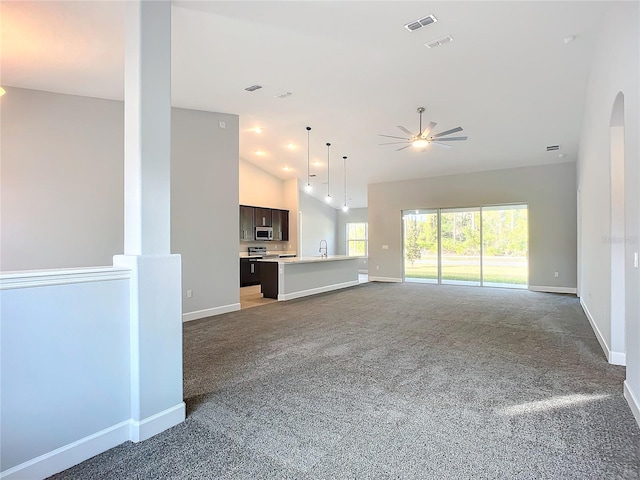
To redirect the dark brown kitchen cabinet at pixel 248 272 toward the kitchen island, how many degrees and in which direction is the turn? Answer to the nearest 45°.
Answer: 0° — it already faces it

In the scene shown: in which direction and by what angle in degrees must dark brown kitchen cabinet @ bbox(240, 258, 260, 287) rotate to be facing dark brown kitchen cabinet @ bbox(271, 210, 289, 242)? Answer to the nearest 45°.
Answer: approximately 90° to its left

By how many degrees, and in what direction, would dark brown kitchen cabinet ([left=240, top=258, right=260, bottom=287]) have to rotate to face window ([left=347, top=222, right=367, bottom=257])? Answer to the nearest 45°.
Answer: approximately 90° to its left

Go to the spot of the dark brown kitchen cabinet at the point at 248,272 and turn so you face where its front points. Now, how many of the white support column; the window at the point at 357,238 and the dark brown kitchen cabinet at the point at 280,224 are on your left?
2

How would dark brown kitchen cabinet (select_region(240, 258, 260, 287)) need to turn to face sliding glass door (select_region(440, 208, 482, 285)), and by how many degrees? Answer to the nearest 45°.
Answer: approximately 45° to its left

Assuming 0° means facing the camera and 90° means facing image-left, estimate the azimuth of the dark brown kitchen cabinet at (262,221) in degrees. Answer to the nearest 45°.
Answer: approximately 315°

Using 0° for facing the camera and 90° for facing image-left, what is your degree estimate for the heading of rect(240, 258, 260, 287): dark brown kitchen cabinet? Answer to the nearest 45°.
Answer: approximately 315°

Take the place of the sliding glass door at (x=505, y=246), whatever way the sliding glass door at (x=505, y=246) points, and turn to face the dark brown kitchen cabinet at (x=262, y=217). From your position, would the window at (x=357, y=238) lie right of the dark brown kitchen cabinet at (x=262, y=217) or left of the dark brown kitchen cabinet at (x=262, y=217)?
right
